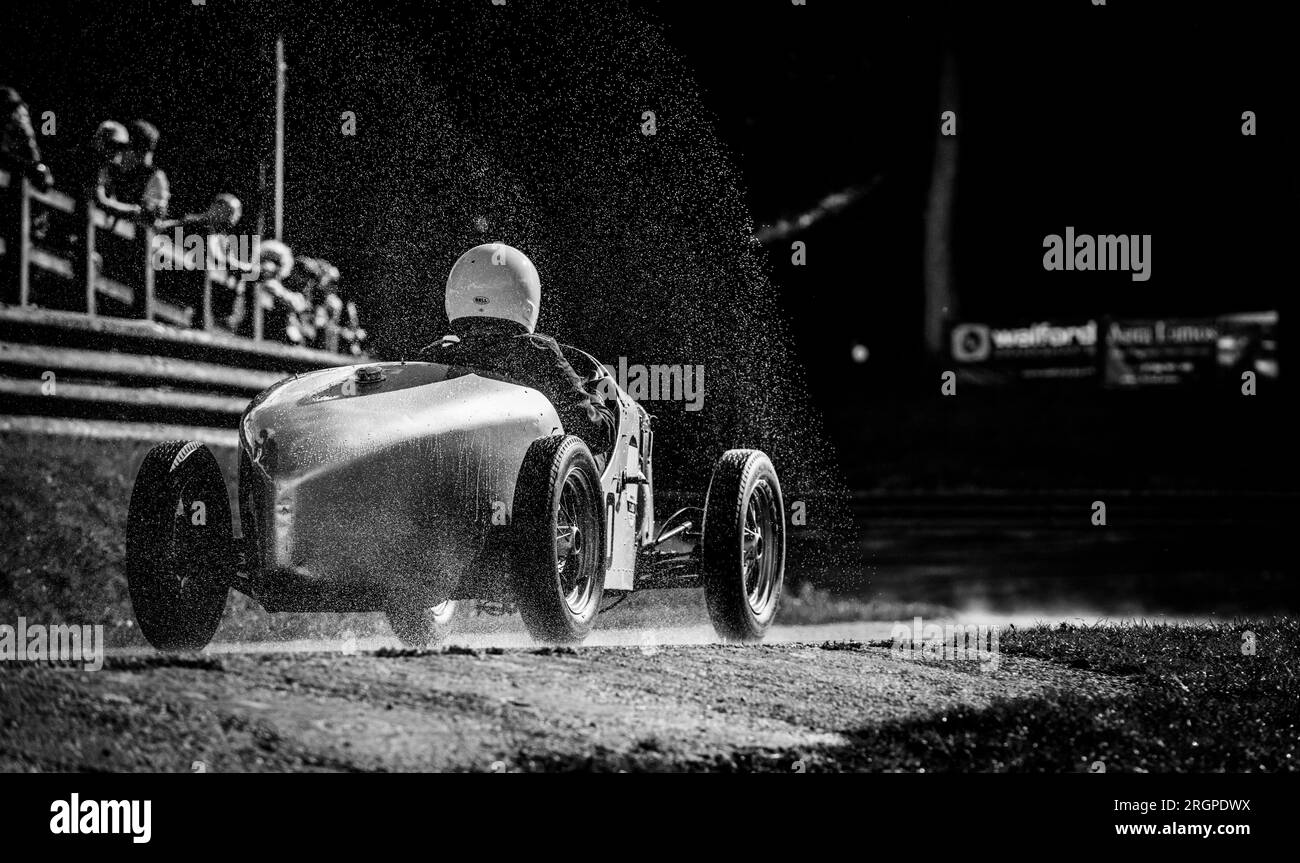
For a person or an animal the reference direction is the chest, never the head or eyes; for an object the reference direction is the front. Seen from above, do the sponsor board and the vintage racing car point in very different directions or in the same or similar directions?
very different directions

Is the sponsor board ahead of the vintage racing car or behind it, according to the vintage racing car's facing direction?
ahead

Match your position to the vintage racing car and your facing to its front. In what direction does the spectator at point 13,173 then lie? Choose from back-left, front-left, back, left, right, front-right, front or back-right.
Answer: left

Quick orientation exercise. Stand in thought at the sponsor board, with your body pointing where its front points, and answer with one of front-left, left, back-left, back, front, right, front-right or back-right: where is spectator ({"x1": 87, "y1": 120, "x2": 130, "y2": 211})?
front

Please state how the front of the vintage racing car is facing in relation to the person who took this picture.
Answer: facing away from the viewer and to the right of the viewer

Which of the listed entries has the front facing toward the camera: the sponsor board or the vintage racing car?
the sponsor board

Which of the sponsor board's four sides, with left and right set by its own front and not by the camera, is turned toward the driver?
front

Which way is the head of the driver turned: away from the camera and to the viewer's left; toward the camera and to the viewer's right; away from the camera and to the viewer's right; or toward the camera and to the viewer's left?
away from the camera and to the viewer's right

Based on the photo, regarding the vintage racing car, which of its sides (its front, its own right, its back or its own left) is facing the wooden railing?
left

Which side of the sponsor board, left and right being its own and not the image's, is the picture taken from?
front

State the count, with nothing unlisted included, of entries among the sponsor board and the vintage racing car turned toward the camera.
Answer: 1

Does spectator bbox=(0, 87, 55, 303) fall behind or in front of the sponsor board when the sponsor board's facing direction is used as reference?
in front

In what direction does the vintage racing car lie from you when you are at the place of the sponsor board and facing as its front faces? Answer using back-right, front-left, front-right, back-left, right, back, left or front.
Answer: front
